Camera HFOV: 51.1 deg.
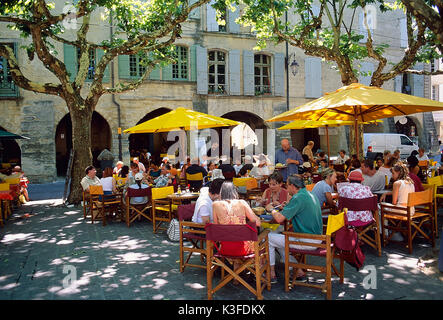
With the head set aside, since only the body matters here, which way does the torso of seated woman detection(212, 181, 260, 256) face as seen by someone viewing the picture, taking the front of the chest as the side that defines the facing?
away from the camera

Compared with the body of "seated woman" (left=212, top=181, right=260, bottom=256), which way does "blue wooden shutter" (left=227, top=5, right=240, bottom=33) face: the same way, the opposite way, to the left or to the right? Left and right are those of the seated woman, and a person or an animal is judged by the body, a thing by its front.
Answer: the opposite way

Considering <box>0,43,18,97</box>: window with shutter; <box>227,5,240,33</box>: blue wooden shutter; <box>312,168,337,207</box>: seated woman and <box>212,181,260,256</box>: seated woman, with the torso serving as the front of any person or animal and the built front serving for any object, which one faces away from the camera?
<box>212,181,260,256</box>: seated woman

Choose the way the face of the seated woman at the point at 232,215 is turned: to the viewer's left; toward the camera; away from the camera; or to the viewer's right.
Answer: away from the camera

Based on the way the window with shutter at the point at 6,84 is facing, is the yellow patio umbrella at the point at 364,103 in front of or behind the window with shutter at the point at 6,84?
in front

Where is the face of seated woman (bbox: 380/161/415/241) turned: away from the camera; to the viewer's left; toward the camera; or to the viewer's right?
to the viewer's left

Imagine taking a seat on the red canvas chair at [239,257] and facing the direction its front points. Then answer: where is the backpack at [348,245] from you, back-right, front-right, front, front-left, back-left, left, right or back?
right

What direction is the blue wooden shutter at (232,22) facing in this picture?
toward the camera

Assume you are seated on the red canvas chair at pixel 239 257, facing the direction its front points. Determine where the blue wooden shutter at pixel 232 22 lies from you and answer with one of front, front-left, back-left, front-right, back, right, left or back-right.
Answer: front

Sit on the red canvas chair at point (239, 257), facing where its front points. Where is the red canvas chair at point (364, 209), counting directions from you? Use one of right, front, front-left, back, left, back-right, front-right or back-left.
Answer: front-right

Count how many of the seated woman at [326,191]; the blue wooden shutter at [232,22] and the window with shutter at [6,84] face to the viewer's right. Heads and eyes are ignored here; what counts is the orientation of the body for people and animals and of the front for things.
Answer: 1

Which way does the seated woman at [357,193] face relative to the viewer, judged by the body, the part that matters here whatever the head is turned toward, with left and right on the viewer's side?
facing away from the viewer
